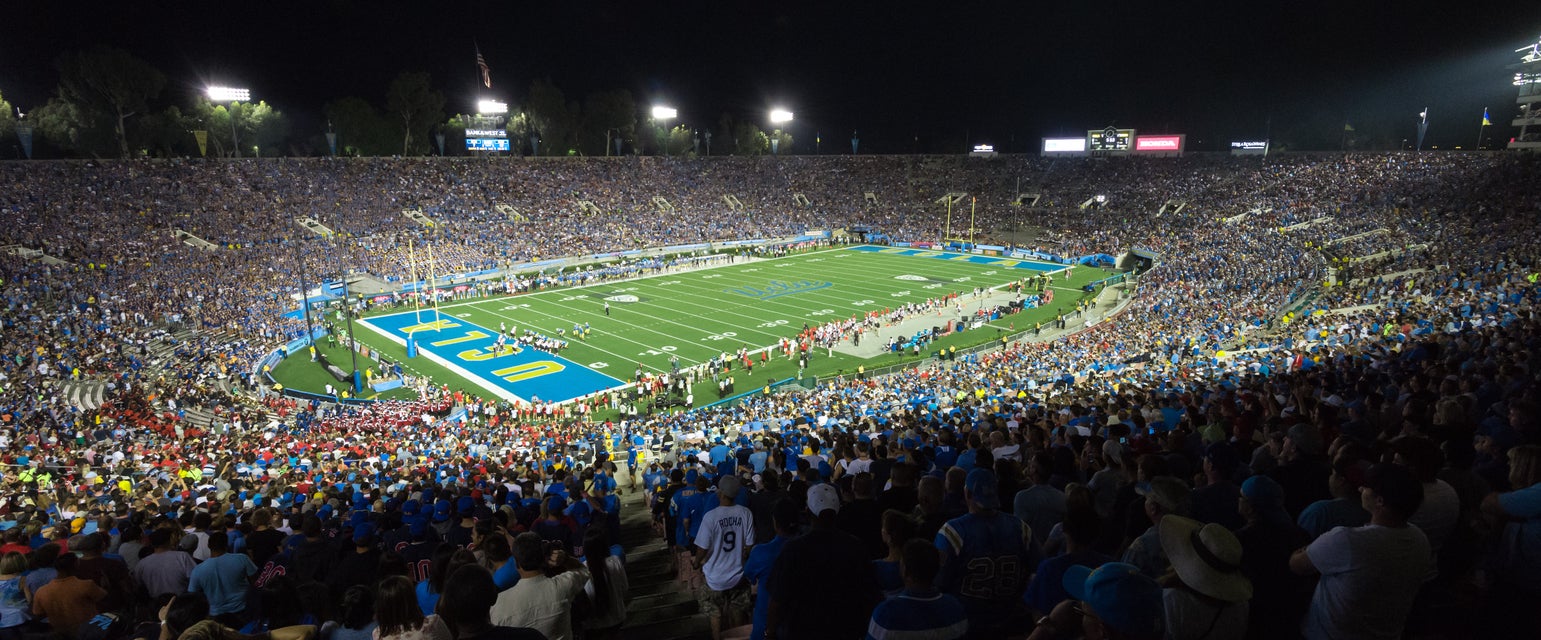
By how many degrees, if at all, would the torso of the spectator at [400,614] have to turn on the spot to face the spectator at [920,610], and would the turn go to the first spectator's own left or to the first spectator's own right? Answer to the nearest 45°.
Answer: approximately 135° to the first spectator's own right

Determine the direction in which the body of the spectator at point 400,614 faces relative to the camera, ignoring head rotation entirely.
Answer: away from the camera

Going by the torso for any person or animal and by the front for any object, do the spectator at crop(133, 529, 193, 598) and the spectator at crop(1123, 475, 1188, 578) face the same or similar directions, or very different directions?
same or similar directions

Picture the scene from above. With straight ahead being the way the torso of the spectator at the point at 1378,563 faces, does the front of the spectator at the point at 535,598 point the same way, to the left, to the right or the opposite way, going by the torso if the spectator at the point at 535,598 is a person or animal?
the same way

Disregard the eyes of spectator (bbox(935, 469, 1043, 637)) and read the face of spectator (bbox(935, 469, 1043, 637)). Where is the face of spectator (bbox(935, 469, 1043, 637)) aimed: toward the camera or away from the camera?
away from the camera

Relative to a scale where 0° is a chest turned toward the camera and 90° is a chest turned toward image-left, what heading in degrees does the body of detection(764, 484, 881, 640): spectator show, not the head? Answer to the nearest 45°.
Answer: approximately 180°

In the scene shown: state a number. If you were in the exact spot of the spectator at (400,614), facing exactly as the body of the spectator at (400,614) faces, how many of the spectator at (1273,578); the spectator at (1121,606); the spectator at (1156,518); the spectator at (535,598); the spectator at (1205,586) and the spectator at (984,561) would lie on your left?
0

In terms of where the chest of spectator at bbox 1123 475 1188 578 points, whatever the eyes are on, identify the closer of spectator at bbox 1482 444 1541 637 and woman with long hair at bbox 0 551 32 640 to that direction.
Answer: the woman with long hair

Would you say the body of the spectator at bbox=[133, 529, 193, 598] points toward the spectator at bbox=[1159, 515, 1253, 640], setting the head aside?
no

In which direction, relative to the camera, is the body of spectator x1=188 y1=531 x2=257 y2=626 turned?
away from the camera

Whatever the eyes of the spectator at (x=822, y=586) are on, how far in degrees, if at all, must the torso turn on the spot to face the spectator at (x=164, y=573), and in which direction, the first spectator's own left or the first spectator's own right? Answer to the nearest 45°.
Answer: approximately 90° to the first spectator's own left

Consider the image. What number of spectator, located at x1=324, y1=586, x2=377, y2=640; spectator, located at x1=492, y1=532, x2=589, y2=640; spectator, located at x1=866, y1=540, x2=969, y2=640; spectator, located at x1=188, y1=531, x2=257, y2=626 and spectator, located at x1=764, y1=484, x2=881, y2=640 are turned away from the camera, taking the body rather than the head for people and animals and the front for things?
5

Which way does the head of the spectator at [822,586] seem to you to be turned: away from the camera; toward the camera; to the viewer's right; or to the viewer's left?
away from the camera

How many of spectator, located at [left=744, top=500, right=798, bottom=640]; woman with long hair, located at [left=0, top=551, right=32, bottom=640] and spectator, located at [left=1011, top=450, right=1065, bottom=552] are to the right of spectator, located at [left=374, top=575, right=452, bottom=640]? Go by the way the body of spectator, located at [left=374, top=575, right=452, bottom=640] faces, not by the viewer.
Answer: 2

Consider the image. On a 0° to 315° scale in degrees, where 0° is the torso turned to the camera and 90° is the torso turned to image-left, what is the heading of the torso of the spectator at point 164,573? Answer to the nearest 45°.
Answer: approximately 180°

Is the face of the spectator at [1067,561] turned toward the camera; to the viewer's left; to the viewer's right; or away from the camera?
away from the camera

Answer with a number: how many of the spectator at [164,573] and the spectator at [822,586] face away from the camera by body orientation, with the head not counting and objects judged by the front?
2

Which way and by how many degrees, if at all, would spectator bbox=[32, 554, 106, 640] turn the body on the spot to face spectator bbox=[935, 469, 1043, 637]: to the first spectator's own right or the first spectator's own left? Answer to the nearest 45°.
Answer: approximately 135° to the first spectator's own right

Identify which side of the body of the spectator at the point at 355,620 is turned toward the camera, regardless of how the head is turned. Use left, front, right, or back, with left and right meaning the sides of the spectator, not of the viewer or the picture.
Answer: back

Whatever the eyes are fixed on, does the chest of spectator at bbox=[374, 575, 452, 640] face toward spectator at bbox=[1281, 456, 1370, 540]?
no

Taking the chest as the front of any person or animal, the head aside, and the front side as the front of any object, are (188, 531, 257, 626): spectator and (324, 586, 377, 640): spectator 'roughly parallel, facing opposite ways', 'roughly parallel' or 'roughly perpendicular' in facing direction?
roughly parallel
